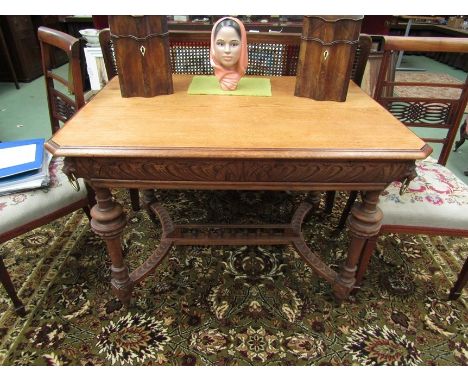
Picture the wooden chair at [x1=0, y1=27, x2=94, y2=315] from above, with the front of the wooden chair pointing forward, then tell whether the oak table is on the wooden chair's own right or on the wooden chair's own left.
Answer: on the wooden chair's own left

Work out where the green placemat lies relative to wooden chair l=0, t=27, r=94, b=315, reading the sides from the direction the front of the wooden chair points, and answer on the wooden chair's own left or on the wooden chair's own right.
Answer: on the wooden chair's own left

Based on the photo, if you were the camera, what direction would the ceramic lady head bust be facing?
facing the viewer

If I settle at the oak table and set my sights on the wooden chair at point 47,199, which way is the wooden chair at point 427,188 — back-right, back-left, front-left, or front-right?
back-right

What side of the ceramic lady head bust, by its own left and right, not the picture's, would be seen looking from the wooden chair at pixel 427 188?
left
